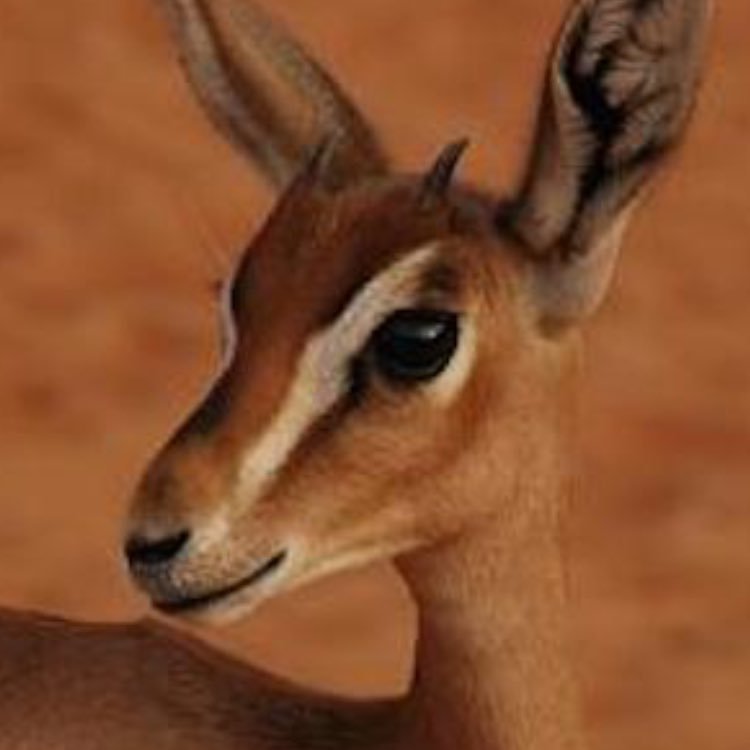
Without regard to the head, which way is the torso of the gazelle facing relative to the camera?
to the viewer's right
